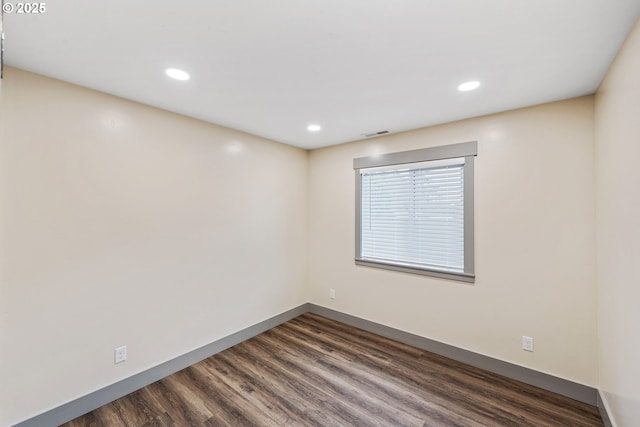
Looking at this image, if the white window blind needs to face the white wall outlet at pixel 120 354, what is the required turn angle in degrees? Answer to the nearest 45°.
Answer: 0° — it already faces it

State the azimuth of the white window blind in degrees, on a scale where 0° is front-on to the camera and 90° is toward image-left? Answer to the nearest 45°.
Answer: approximately 45°

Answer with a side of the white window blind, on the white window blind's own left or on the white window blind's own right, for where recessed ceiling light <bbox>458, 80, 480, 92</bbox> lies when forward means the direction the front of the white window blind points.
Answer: on the white window blind's own left

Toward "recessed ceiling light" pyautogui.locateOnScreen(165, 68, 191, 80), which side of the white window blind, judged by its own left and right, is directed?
front
